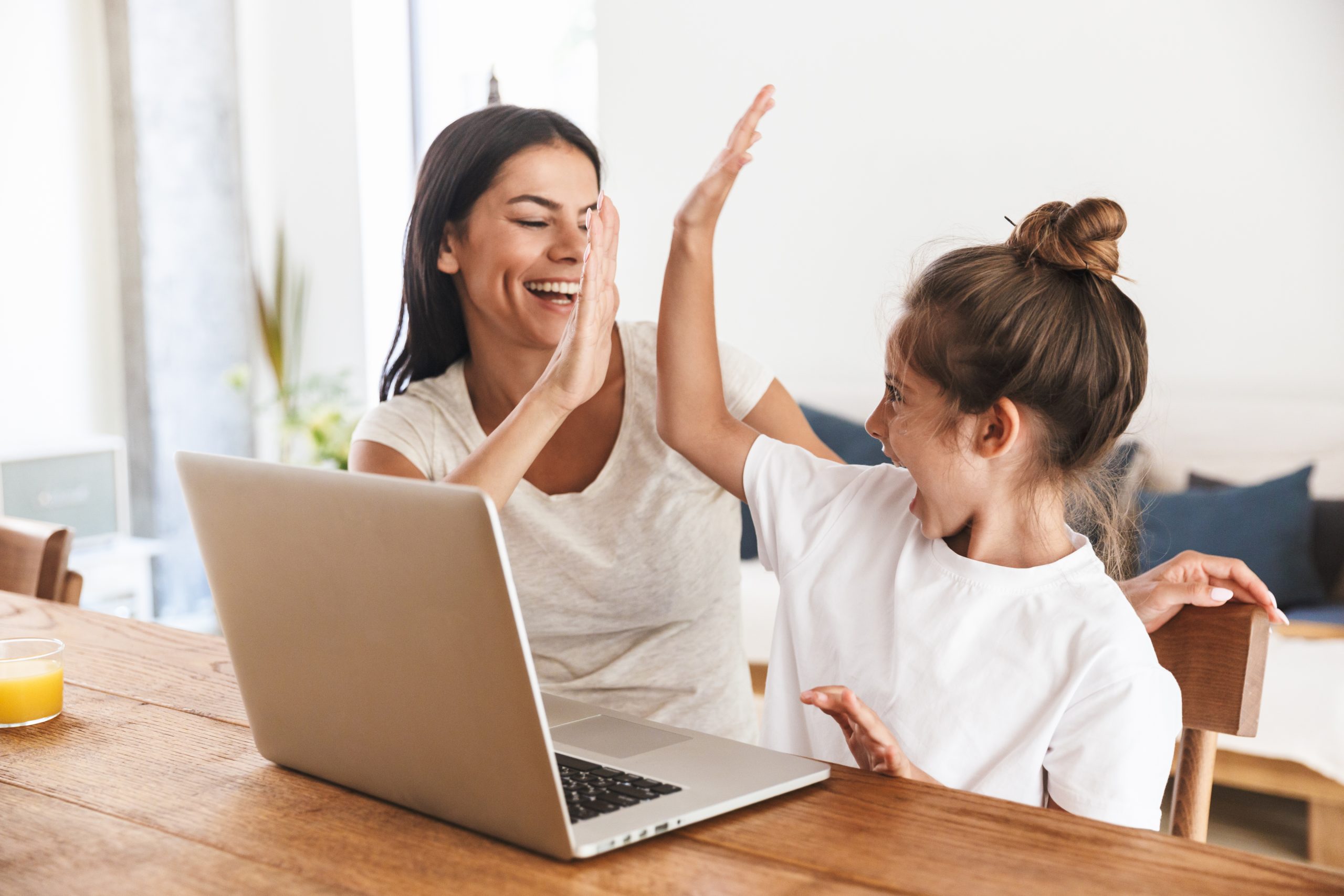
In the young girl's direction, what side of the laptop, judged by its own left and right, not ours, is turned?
front

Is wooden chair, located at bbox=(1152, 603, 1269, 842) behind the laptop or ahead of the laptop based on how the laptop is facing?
ahead

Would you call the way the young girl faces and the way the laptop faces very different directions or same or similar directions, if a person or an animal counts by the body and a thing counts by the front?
very different directions

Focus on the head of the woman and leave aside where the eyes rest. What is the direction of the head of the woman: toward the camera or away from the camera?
toward the camera

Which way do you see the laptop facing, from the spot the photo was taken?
facing away from the viewer and to the right of the viewer

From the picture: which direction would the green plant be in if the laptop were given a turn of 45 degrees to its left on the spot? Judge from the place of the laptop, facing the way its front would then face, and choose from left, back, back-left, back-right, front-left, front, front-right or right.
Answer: front

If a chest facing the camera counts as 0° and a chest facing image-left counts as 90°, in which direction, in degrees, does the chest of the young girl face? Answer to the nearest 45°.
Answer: approximately 45°

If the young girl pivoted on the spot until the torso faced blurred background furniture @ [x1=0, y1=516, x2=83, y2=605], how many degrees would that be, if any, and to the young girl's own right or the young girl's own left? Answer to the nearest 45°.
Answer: approximately 45° to the young girl's own right

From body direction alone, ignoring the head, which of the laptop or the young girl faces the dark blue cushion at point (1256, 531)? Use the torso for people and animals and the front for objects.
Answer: the laptop

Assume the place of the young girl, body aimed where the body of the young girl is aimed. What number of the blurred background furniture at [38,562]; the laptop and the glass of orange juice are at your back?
0

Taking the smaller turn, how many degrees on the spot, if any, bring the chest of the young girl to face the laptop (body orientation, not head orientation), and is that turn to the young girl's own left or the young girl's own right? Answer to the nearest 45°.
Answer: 0° — they already face it

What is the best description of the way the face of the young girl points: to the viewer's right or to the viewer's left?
to the viewer's left

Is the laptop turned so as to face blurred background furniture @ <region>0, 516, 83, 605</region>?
no
